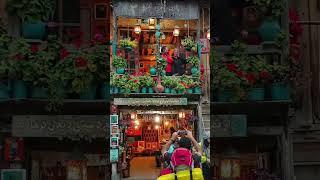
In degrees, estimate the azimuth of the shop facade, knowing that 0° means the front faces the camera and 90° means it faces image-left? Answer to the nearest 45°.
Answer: approximately 0°
